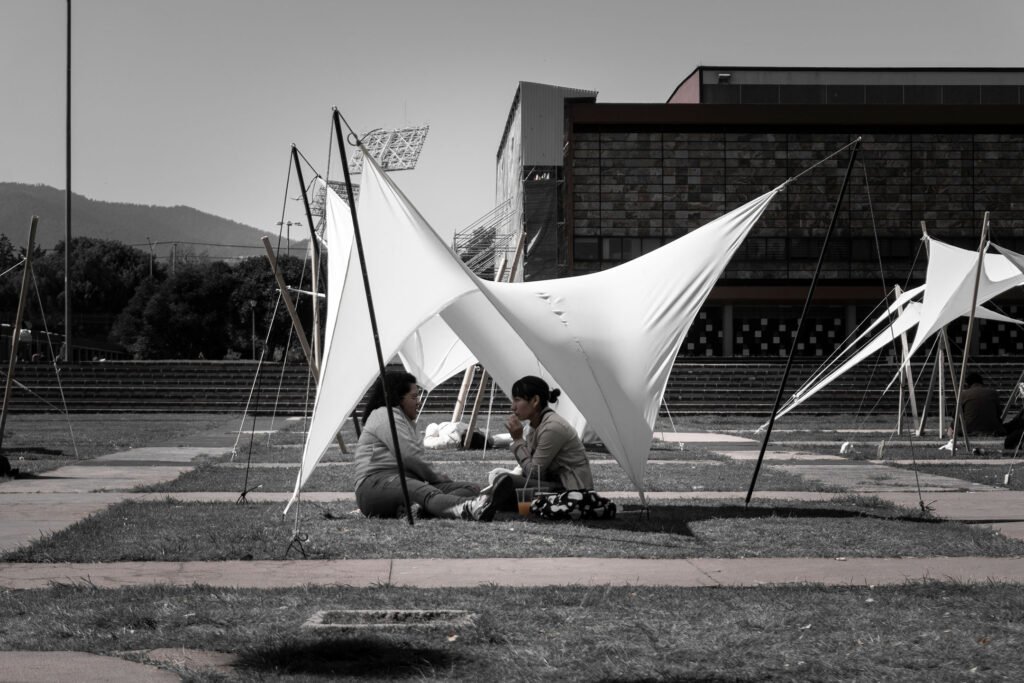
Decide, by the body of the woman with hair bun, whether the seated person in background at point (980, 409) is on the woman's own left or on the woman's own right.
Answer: on the woman's own right

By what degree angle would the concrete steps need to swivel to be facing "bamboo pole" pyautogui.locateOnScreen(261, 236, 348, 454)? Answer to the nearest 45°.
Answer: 0° — it already faces it

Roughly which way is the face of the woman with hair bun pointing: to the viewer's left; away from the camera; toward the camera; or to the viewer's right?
to the viewer's left

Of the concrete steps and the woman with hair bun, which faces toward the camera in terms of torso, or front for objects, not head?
the concrete steps

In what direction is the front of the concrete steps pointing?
toward the camera

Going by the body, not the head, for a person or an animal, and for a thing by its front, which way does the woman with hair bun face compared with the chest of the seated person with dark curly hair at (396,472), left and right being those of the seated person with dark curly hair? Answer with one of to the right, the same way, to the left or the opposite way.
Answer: the opposite way

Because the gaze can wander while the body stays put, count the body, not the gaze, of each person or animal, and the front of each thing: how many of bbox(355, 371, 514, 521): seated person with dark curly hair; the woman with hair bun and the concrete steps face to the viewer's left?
1

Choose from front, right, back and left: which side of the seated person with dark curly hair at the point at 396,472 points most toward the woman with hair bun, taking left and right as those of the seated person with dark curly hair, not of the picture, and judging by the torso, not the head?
front

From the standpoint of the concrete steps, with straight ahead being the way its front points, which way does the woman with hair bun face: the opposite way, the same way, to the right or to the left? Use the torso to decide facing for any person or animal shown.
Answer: to the right

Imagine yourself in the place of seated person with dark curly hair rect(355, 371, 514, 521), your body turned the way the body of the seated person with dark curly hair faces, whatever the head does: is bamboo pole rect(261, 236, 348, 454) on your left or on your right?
on your left

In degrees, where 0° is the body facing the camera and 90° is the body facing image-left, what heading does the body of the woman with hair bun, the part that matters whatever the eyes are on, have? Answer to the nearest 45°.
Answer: approximately 90°

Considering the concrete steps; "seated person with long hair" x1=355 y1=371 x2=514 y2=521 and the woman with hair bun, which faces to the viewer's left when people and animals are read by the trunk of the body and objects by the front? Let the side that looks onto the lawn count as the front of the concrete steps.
the woman with hair bun

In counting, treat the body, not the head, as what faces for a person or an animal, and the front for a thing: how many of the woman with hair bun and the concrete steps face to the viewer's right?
0

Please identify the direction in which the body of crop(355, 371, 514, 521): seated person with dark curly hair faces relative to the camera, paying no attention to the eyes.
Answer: to the viewer's right
